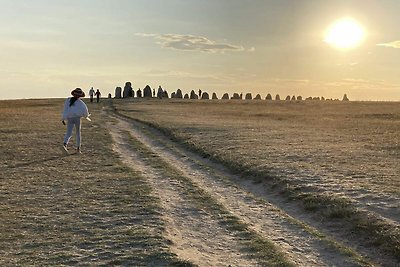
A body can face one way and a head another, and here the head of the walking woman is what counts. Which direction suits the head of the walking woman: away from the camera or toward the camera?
away from the camera

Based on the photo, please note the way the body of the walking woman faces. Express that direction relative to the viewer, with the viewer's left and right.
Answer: facing away from the viewer and to the right of the viewer
